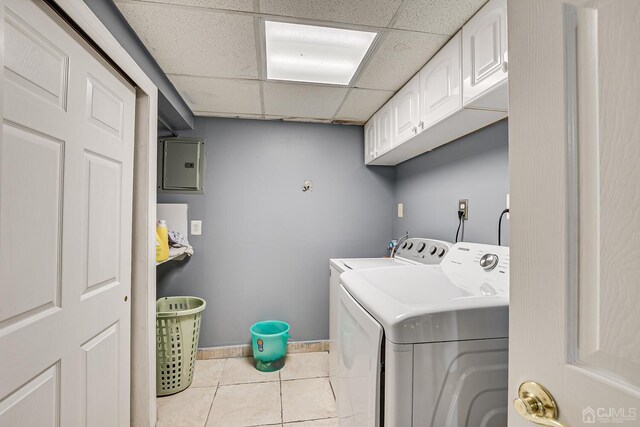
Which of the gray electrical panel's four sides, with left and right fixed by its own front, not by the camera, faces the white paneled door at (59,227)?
front

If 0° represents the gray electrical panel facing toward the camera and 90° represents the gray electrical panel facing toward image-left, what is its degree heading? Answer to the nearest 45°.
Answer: approximately 0°

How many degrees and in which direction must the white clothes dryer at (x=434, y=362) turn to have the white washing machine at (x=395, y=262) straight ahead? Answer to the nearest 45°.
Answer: approximately 135° to its right

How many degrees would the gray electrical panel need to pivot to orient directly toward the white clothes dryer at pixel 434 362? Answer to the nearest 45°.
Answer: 0° — it already faces it

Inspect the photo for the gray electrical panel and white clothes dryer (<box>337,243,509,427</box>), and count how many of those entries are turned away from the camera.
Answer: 0

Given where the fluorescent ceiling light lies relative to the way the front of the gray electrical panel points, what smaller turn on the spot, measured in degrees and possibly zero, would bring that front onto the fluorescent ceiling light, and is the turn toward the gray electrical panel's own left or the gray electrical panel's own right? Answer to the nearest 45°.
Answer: approximately 45° to the gray electrical panel's own left

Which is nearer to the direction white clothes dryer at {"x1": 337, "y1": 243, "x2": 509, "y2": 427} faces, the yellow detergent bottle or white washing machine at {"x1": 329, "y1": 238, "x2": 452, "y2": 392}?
the yellow detergent bottle

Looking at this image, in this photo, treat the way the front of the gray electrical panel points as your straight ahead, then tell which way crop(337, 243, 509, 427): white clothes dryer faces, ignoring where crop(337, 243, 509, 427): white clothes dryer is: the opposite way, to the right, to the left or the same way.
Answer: to the right

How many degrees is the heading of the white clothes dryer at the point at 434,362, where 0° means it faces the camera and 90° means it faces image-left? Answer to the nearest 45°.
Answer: approximately 45°
